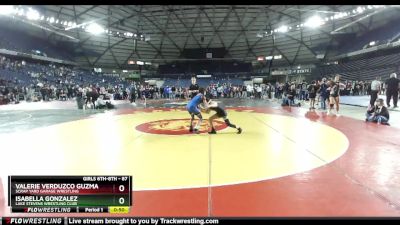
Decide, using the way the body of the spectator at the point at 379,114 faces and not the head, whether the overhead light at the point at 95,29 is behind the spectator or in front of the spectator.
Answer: in front

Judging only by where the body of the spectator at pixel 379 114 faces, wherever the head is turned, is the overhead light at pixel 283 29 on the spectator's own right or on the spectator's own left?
on the spectator's own right

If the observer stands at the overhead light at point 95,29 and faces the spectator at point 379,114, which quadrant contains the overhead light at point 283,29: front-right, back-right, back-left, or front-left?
front-left

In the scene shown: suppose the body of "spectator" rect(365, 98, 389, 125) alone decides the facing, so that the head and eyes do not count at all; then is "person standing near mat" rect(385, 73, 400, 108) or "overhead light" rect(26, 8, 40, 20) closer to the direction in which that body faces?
the overhead light

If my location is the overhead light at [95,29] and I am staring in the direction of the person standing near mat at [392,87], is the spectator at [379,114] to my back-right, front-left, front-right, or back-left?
front-right

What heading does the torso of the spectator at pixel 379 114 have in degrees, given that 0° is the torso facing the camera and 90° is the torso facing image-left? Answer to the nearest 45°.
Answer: approximately 45°
